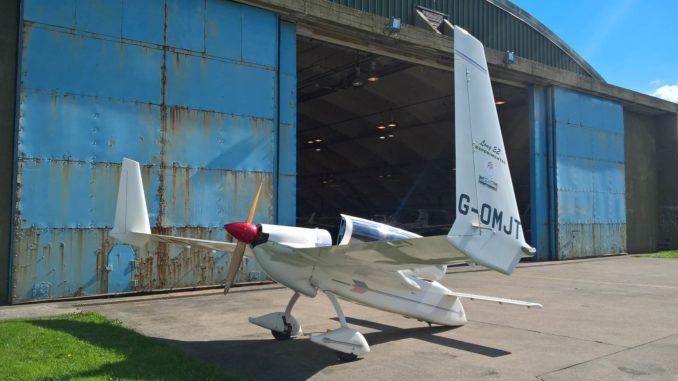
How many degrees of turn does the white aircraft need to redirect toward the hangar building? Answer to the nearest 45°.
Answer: approximately 90° to its left

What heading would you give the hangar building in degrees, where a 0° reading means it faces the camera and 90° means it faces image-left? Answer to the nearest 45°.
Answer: approximately 315°

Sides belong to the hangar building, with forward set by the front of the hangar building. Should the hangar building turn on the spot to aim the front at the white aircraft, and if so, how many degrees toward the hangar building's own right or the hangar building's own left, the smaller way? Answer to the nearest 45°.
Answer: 0° — it already faces it

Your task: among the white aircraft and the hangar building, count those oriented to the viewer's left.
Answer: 0

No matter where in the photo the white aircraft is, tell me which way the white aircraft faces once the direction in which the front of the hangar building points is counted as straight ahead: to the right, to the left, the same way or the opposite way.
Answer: to the left
